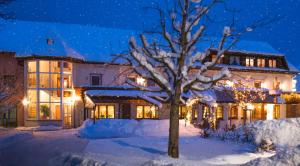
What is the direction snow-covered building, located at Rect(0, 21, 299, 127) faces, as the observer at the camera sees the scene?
facing the viewer

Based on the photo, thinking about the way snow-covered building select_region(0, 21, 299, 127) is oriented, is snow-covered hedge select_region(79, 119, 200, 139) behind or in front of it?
in front

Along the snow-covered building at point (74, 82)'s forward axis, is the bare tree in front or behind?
in front

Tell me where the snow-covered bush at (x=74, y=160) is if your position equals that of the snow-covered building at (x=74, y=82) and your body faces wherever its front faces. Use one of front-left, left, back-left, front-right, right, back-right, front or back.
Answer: front
